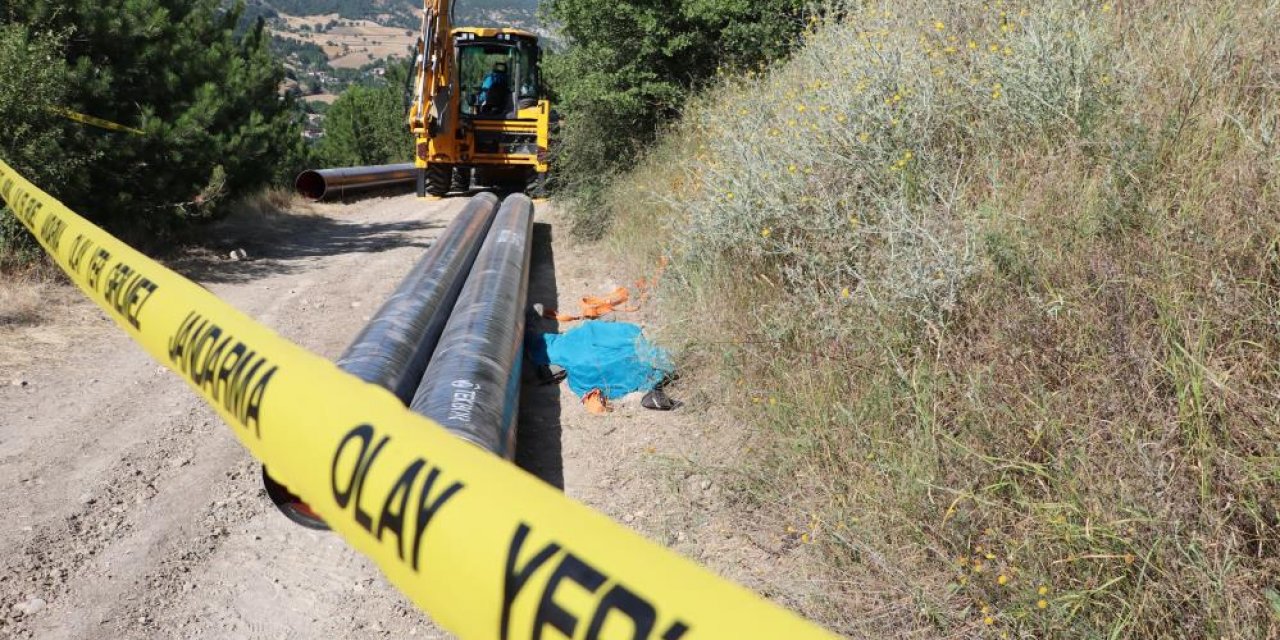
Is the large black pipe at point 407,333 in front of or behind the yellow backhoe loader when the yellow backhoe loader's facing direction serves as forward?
behind

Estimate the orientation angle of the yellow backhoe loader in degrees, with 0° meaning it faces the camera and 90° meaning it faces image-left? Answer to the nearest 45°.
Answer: approximately 180°

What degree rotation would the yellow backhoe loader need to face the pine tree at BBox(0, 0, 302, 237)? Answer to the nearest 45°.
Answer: approximately 135° to its left

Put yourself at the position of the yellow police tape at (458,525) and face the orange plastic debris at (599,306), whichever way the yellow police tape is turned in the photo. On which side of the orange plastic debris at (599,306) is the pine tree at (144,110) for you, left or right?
left

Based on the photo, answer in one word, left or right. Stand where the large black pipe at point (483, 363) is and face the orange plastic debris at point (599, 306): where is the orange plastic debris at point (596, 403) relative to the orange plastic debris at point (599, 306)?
right

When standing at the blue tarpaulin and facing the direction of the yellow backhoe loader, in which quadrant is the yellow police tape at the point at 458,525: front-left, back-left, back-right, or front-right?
back-left

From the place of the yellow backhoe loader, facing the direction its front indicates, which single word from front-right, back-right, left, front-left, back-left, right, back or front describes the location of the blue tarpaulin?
back

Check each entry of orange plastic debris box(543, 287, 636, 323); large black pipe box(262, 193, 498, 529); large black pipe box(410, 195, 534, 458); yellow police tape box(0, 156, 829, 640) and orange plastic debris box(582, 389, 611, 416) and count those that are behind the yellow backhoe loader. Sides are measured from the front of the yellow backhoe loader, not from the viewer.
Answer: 5

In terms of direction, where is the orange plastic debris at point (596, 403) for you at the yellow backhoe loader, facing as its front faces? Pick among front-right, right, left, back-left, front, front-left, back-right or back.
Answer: back
